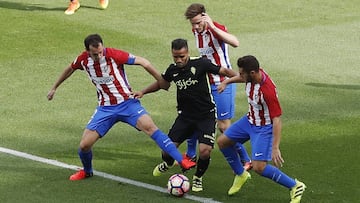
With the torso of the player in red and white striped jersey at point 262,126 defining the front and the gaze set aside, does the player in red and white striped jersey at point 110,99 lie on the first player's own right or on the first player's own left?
on the first player's own right

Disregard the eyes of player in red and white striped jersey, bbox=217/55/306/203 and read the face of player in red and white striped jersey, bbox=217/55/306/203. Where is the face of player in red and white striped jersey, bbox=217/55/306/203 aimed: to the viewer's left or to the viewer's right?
to the viewer's left

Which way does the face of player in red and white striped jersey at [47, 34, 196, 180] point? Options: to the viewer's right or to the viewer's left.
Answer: to the viewer's right

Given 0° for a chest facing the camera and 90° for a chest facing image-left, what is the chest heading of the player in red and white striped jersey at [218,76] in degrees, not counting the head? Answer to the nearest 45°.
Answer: approximately 45°

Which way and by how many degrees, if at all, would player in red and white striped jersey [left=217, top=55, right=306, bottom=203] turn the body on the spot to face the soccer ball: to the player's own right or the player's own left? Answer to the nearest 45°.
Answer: approximately 45° to the player's own right
